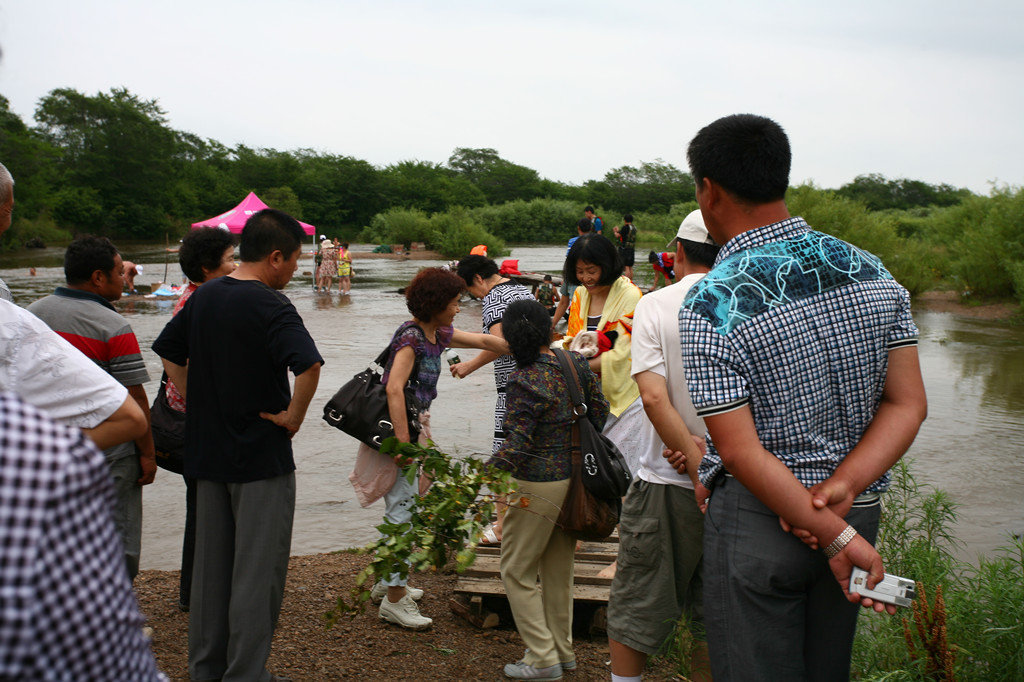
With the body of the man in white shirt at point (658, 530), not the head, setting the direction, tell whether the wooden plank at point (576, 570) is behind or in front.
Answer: in front

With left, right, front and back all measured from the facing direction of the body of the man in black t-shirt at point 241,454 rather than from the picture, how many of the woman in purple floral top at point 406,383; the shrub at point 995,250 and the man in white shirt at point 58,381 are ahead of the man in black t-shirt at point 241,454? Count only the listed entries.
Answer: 2

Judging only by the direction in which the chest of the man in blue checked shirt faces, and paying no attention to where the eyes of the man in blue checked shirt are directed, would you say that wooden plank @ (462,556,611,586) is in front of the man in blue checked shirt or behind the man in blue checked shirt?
in front

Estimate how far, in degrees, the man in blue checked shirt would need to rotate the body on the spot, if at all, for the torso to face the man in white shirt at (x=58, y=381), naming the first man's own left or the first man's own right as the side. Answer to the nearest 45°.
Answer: approximately 45° to the first man's own left

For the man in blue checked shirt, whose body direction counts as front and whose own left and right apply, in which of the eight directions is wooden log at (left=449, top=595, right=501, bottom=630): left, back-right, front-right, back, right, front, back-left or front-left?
front

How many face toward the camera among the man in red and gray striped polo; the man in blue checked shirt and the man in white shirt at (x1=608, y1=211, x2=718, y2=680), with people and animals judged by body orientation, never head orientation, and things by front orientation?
0

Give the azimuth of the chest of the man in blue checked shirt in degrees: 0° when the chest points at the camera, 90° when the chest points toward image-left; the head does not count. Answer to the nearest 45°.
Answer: approximately 135°

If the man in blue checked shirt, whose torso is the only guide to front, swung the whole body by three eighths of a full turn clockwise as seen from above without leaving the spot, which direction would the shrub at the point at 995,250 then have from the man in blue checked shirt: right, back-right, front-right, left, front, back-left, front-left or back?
left

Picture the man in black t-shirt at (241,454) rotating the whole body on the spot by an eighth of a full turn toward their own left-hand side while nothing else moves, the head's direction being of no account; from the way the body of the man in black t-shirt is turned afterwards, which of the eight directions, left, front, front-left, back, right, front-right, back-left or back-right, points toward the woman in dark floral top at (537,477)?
right

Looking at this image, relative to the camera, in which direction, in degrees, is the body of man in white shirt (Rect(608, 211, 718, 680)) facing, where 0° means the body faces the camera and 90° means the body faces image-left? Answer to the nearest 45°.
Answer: approximately 135°

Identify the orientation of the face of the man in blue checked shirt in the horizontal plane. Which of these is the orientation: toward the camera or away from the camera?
away from the camera

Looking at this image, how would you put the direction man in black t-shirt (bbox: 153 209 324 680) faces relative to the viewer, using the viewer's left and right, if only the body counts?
facing away from the viewer and to the right of the viewer

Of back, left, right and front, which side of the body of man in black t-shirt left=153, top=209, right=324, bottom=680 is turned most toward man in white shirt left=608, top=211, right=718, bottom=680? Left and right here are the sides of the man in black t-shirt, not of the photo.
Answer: right

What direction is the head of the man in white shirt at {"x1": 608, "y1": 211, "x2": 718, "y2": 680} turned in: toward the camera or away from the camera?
away from the camera

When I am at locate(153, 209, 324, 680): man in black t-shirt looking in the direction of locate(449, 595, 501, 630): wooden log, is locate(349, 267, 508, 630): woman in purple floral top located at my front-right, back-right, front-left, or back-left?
front-left

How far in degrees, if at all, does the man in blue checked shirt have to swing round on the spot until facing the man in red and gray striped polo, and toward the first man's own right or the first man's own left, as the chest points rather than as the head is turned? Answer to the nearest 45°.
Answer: approximately 45° to the first man's own left

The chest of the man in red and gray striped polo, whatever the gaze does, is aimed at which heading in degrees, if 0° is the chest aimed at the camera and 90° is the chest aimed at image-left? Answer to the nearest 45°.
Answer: approximately 225°
